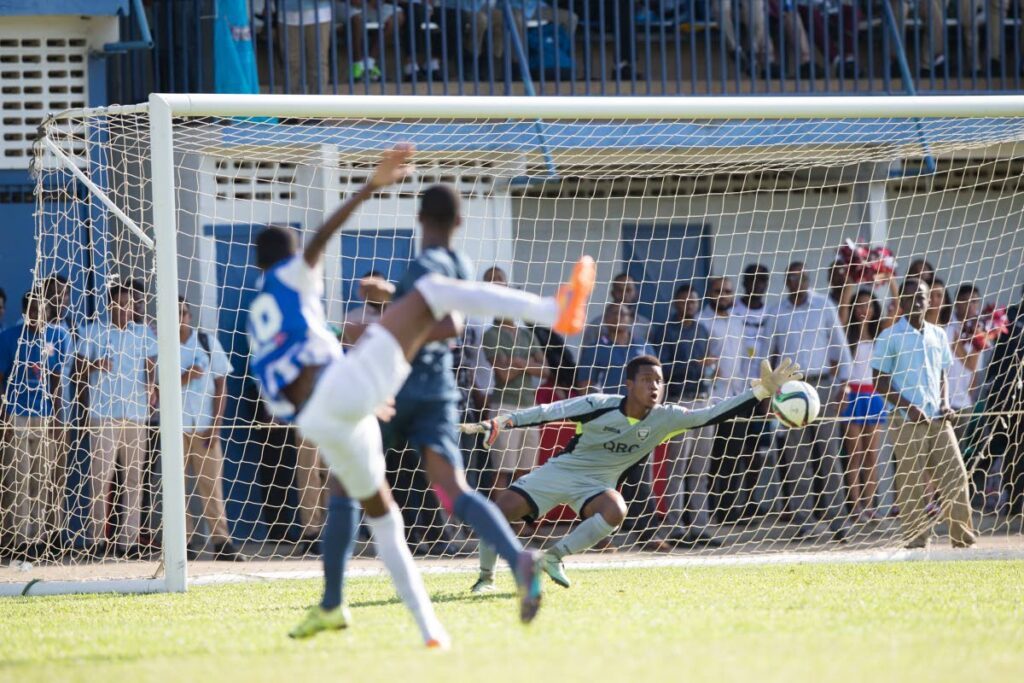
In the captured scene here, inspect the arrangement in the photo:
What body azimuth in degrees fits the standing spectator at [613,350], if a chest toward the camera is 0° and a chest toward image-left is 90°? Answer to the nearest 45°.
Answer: approximately 0°

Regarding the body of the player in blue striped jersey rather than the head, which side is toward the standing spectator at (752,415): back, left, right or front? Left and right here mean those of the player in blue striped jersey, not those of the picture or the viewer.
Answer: front

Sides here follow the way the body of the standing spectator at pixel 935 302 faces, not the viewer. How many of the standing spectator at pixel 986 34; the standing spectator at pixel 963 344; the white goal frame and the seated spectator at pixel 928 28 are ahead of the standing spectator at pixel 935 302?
1

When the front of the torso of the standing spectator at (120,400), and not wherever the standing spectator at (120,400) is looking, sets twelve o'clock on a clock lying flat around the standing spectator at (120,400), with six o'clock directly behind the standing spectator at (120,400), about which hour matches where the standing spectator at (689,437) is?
the standing spectator at (689,437) is roughly at 9 o'clock from the standing spectator at (120,400).

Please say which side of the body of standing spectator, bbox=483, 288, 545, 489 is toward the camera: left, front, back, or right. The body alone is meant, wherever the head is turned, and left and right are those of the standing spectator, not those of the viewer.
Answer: front

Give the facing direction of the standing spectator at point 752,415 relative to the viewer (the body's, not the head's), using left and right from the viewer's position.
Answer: facing the viewer

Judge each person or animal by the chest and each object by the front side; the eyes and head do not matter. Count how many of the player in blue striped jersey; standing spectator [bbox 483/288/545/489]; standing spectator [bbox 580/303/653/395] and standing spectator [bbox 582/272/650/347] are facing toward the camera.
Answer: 3

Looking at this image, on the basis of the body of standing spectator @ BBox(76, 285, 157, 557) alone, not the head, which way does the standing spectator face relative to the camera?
toward the camera

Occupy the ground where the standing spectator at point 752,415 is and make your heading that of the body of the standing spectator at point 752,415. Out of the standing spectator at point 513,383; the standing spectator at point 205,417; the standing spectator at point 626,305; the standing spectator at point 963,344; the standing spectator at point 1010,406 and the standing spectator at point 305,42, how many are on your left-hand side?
2

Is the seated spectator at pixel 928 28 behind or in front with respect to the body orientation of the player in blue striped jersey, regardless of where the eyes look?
in front

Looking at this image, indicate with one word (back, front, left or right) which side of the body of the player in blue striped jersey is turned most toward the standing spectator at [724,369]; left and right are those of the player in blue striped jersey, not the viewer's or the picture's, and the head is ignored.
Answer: front

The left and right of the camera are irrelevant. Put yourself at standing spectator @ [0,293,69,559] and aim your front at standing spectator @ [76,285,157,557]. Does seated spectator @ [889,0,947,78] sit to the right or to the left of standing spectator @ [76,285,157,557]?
left

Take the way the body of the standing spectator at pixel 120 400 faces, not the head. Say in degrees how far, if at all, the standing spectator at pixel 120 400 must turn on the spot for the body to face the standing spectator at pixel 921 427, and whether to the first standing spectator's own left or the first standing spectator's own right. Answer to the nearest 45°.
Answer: approximately 90° to the first standing spectator's own left

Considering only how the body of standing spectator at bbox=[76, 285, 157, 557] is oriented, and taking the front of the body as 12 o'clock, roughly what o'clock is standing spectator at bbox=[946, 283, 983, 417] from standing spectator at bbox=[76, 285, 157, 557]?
standing spectator at bbox=[946, 283, 983, 417] is roughly at 9 o'clock from standing spectator at bbox=[76, 285, 157, 557].
